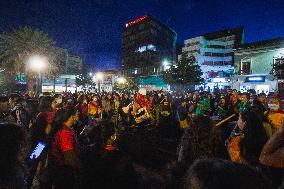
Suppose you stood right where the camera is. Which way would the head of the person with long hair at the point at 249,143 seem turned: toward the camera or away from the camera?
away from the camera

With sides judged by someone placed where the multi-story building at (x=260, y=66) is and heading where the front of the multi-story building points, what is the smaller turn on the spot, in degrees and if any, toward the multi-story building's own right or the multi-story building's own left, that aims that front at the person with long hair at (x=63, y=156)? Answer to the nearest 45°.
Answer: approximately 45° to the multi-story building's own left

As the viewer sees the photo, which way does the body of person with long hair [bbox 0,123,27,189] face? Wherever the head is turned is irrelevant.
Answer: away from the camera
